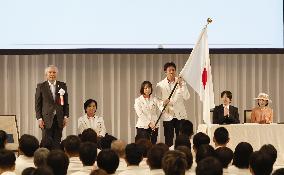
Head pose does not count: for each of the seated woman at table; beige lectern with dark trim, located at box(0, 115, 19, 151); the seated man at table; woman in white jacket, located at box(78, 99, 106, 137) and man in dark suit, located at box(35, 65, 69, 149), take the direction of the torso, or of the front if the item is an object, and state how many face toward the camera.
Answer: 5

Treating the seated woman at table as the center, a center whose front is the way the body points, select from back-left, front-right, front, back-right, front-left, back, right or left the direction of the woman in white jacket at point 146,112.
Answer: right

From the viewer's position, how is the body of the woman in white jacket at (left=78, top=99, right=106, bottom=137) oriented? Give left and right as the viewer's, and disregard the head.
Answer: facing the viewer

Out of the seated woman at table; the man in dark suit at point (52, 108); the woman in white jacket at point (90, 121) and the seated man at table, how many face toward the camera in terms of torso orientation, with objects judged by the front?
4

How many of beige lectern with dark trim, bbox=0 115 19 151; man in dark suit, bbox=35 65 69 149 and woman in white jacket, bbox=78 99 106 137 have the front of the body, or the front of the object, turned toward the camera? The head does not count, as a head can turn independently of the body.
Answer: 3

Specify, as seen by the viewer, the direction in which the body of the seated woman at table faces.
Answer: toward the camera

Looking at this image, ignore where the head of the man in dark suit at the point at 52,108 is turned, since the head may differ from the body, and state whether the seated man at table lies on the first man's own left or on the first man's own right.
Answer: on the first man's own left

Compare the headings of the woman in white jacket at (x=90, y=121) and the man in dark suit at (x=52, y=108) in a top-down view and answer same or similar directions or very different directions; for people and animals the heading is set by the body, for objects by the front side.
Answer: same or similar directions

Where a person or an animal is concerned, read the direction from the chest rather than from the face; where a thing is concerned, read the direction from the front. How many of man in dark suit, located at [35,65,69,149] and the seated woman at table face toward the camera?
2
